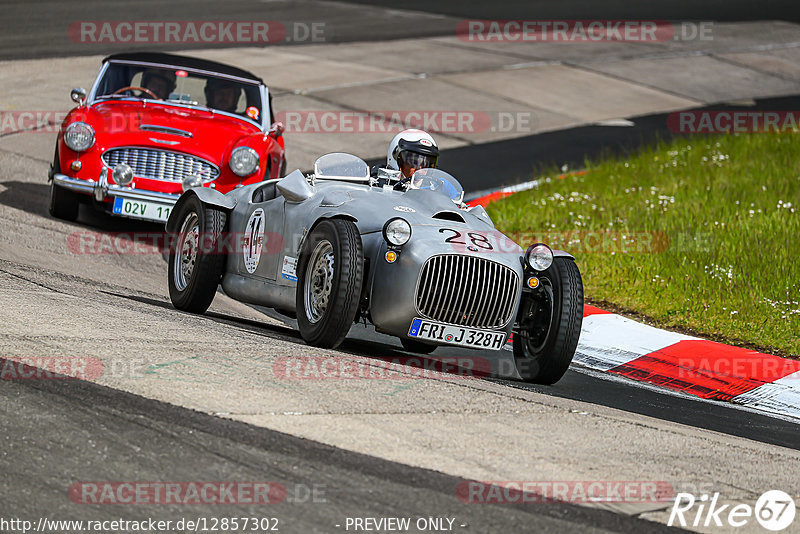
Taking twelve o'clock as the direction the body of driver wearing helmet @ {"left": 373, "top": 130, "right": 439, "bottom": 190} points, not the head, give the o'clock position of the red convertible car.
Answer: The red convertible car is roughly at 6 o'clock from the driver wearing helmet.

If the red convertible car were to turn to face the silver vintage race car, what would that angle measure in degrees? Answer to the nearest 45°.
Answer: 0° — it already faces it

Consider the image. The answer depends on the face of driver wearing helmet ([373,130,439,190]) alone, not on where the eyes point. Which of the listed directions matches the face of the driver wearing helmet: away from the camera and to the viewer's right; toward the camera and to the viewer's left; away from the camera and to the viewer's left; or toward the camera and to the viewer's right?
toward the camera and to the viewer's right

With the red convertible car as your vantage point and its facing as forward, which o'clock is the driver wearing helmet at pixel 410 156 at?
The driver wearing helmet is roughly at 11 o'clock from the red convertible car.

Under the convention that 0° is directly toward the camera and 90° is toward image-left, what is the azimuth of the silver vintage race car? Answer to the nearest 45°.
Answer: approximately 315°

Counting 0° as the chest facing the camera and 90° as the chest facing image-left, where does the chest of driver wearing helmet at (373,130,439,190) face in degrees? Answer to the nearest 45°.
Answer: approximately 315°
